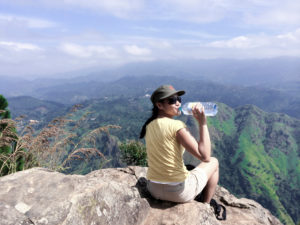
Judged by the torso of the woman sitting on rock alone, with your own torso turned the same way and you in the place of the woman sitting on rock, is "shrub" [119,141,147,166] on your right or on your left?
on your left

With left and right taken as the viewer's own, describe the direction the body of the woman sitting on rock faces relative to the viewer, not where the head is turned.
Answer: facing away from the viewer and to the right of the viewer
